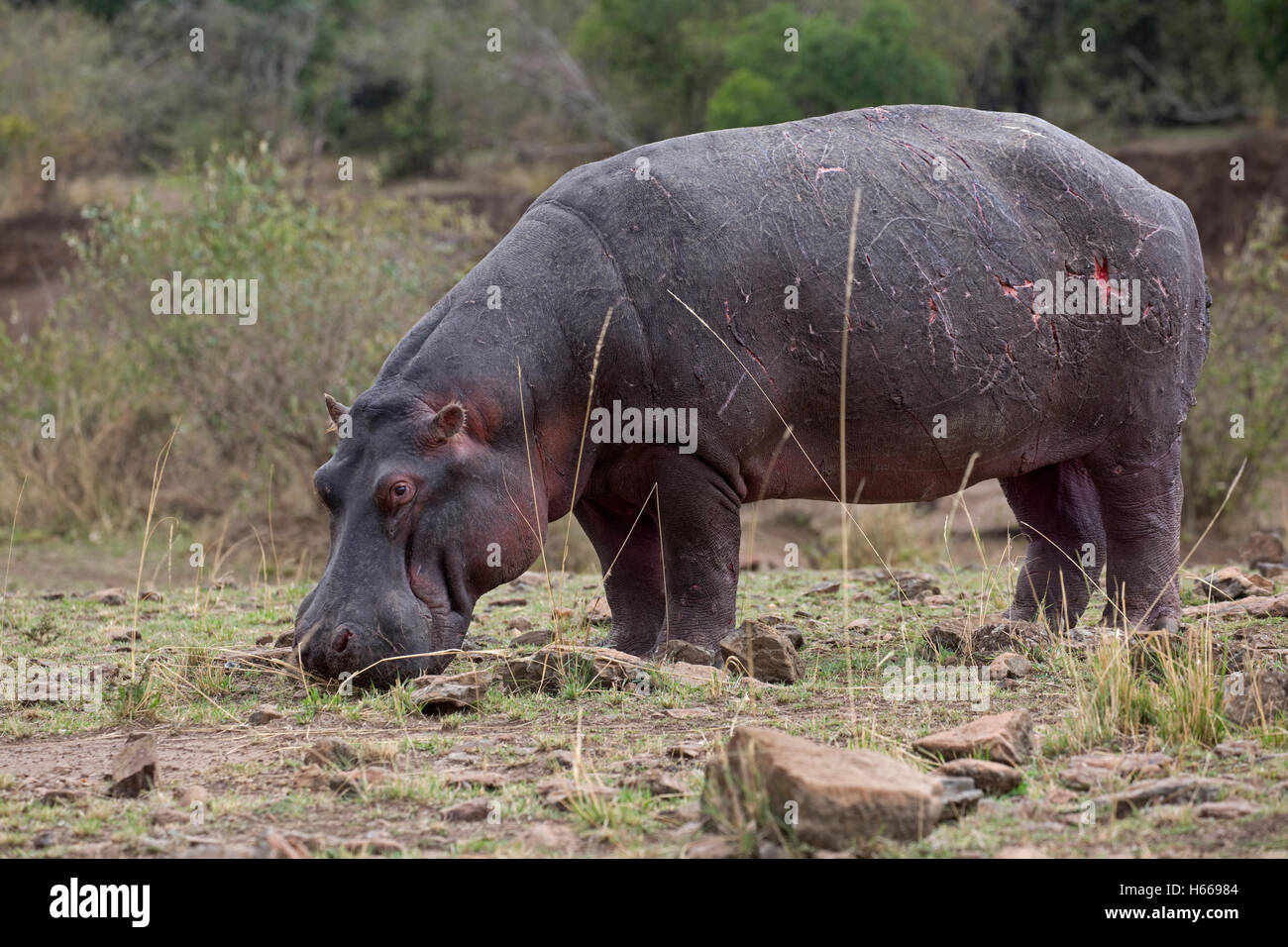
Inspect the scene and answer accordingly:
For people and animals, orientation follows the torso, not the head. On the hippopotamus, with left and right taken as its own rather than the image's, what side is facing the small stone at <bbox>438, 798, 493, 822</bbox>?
left

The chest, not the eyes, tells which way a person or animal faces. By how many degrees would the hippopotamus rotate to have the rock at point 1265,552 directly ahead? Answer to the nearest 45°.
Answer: approximately 135° to its right

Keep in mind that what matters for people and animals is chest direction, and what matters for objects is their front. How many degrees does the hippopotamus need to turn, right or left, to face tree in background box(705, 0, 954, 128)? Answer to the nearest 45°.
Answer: approximately 90° to its right

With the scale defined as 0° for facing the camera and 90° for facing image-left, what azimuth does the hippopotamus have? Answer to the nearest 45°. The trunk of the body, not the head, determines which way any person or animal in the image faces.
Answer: approximately 90°

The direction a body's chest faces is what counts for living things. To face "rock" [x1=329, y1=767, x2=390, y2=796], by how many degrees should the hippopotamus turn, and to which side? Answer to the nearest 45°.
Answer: approximately 45° to its left

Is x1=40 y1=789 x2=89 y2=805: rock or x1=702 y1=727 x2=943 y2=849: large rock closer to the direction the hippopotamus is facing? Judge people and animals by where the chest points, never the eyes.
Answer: the rock

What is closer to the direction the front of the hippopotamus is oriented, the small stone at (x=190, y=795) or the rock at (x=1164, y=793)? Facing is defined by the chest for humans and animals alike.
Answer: the small stone

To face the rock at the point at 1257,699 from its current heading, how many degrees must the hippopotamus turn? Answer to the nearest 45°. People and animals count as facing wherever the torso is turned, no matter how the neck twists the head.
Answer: approximately 135° to its left

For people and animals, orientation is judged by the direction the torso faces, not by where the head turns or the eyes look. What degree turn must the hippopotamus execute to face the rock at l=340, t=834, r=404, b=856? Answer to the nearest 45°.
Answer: approximately 90° to its left

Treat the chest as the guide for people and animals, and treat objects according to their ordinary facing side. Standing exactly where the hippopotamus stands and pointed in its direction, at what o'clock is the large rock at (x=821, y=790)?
The large rock is roughly at 9 o'clock from the hippopotamus.

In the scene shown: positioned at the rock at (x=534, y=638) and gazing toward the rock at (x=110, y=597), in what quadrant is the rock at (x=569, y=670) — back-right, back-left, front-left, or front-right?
back-left
